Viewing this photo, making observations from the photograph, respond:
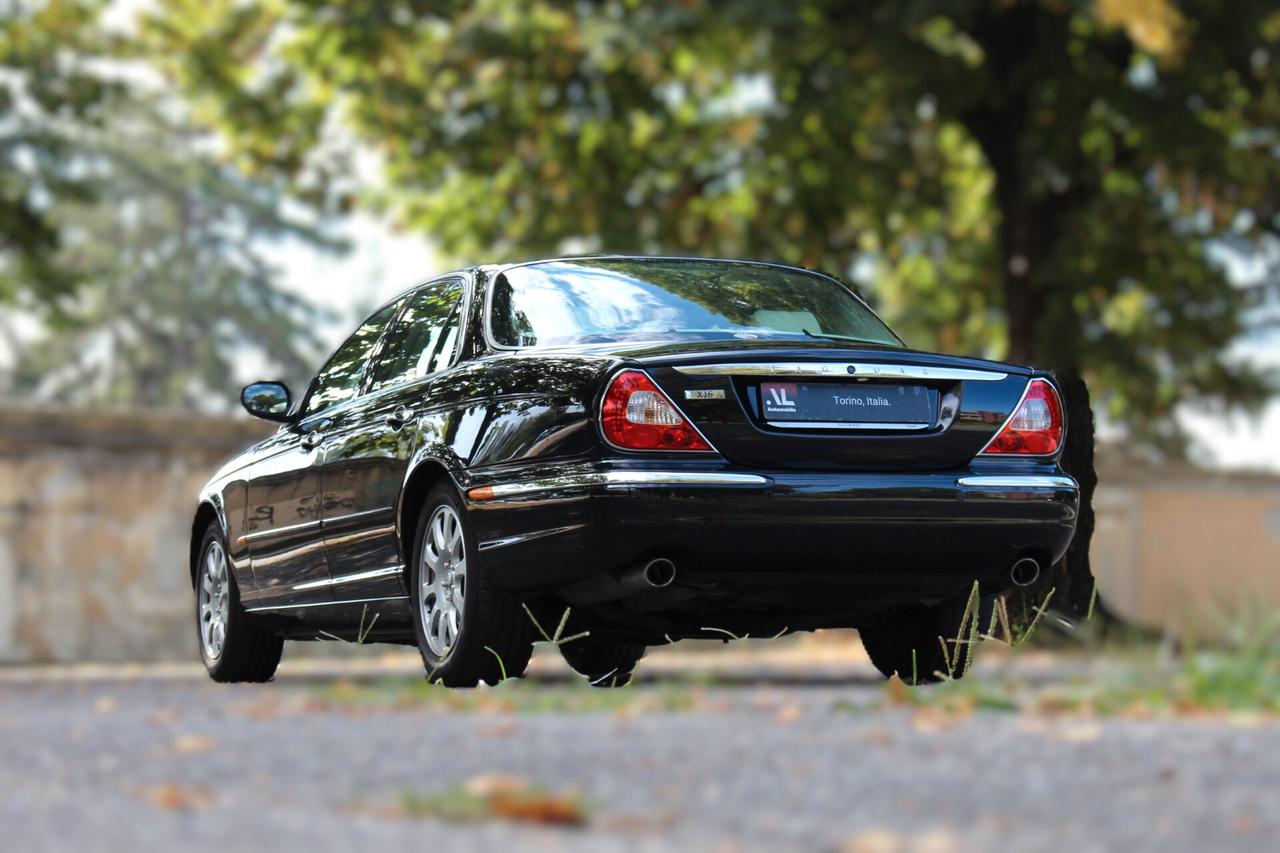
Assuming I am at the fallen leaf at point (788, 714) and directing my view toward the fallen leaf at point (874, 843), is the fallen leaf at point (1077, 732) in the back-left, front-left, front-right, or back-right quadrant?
front-left

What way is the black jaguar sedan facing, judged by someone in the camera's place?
facing away from the viewer and to the left of the viewer

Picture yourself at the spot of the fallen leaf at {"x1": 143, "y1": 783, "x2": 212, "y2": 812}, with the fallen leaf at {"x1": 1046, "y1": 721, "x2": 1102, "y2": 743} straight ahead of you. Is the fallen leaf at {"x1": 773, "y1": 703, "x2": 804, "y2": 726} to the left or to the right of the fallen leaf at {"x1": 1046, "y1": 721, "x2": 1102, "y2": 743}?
left

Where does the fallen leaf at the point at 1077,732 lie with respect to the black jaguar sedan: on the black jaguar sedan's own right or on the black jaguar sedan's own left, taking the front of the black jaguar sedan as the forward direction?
on the black jaguar sedan's own right

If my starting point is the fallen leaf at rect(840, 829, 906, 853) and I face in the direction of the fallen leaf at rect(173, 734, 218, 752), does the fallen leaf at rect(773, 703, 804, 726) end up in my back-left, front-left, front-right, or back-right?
front-right

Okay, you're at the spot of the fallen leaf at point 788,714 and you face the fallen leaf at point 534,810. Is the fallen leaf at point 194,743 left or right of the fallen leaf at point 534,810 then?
right

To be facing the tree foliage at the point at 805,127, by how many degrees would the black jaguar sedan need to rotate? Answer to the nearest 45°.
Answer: approximately 45° to its right

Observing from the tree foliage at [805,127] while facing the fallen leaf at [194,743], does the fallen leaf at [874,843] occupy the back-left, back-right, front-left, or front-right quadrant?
front-left
